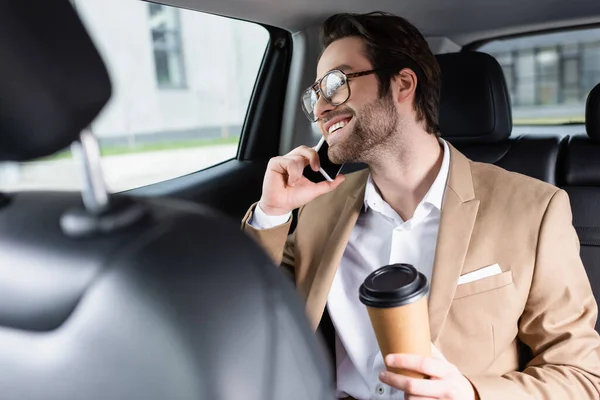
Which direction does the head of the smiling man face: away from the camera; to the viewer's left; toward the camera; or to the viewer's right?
to the viewer's left

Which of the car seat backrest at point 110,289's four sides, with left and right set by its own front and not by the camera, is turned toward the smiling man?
back

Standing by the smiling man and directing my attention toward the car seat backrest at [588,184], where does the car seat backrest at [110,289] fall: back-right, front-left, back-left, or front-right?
back-right

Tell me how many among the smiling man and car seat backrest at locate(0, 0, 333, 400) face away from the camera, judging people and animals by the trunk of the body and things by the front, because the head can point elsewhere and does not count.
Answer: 0

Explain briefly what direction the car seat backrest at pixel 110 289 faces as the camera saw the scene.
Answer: facing the viewer and to the left of the viewer

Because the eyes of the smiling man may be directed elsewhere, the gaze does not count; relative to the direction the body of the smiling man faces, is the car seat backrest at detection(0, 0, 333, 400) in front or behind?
in front

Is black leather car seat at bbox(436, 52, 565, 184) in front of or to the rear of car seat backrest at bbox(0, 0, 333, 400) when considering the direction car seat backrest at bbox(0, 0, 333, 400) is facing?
to the rear

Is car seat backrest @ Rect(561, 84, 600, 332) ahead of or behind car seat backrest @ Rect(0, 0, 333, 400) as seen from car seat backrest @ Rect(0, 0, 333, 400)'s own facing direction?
behind
